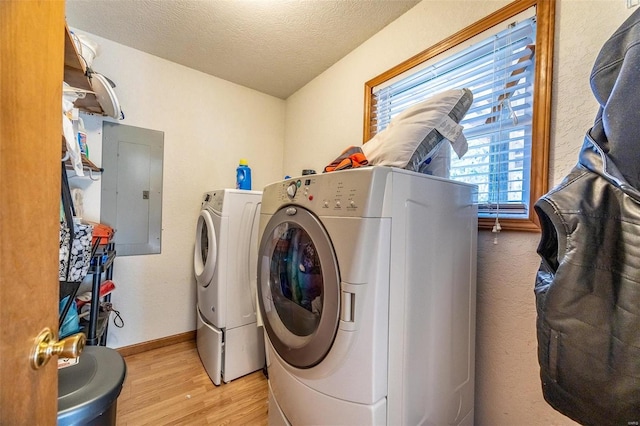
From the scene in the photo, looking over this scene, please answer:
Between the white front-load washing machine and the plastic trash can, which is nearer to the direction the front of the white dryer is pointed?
the plastic trash can

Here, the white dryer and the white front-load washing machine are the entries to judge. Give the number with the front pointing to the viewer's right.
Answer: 0

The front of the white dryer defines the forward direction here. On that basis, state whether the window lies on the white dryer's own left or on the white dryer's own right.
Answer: on the white dryer's own left

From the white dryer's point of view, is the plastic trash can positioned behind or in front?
in front

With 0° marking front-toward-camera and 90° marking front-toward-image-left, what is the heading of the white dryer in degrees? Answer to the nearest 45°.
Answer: approximately 45°

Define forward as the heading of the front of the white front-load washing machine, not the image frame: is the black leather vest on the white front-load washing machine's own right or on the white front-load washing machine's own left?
on the white front-load washing machine's own left

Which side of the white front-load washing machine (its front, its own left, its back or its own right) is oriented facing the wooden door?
front

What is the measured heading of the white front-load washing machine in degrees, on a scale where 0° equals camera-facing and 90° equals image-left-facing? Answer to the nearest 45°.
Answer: approximately 45°

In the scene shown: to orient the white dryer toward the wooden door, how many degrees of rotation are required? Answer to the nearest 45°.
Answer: approximately 45° to its left

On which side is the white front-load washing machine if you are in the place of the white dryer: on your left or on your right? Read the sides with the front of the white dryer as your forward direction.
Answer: on your left

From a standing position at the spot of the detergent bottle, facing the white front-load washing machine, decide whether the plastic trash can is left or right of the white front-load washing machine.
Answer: right
